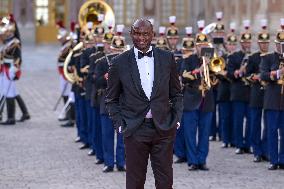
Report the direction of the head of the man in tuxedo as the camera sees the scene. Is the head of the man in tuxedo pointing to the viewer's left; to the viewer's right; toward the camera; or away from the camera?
toward the camera

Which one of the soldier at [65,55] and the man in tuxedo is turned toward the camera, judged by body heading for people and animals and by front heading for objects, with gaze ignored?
the man in tuxedo

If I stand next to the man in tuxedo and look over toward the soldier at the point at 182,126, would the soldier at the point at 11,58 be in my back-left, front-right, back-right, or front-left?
front-left

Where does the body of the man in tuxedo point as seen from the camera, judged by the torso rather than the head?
toward the camera

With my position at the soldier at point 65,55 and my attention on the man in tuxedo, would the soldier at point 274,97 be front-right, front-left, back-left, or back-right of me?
front-left

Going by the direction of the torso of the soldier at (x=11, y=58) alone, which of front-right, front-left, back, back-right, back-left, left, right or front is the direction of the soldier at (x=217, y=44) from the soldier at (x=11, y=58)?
back-left

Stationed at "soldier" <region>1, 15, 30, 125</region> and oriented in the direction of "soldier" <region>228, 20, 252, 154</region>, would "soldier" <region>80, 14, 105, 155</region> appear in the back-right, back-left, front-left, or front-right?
front-right

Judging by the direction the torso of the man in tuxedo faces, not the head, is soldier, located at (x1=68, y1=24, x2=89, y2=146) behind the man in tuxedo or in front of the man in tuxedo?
behind
